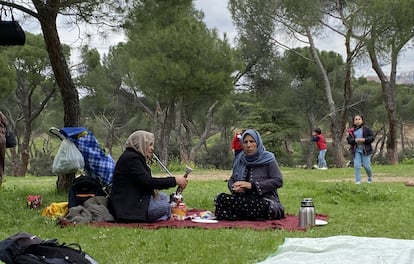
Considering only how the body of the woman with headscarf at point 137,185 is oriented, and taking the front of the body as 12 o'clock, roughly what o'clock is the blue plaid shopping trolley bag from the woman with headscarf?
The blue plaid shopping trolley bag is roughly at 8 o'clock from the woman with headscarf.

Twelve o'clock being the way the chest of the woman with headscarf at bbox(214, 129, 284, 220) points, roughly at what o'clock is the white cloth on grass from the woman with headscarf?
The white cloth on grass is roughly at 10 o'clock from the woman with headscarf.

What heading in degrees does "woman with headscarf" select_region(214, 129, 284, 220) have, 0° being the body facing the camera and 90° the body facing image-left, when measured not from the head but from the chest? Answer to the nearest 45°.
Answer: approximately 45°

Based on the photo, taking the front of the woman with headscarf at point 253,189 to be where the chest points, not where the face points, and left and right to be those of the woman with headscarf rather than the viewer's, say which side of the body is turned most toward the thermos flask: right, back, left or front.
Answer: left

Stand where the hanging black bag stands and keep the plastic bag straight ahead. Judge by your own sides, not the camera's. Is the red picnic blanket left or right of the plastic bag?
right

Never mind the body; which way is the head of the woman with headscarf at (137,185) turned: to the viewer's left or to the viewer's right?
to the viewer's right

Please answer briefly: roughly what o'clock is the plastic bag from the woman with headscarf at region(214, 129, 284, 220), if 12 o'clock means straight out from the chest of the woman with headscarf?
The plastic bag is roughly at 2 o'clock from the woman with headscarf.

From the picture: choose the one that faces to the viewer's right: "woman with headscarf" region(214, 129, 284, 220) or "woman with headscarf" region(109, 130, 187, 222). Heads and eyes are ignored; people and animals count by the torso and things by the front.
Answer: "woman with headscarf" region(109, 130, 187, 222)

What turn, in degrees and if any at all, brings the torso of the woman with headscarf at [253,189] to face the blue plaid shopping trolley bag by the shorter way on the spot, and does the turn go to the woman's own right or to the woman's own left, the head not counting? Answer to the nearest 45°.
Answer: approximately 45° to the woman's own right

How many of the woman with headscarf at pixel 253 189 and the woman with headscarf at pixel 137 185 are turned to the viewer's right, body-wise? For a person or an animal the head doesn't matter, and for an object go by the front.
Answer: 1

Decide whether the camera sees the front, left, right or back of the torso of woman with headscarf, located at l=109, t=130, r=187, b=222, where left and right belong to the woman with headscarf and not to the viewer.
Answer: right
